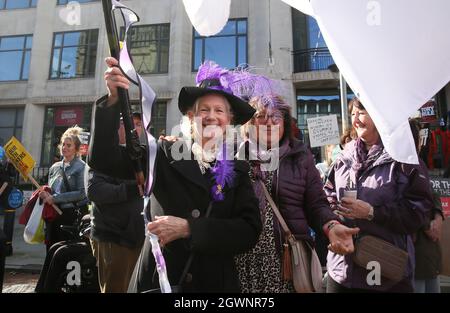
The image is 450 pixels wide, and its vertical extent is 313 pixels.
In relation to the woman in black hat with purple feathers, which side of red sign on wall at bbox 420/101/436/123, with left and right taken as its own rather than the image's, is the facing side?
front

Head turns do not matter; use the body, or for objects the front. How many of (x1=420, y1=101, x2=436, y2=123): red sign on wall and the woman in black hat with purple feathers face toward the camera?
2

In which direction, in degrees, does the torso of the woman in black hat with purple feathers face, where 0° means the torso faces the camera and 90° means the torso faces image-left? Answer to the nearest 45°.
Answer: approximately 0°

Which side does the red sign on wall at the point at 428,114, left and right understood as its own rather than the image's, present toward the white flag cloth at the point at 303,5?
front

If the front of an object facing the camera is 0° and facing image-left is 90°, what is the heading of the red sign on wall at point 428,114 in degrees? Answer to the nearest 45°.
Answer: approximately 0°
